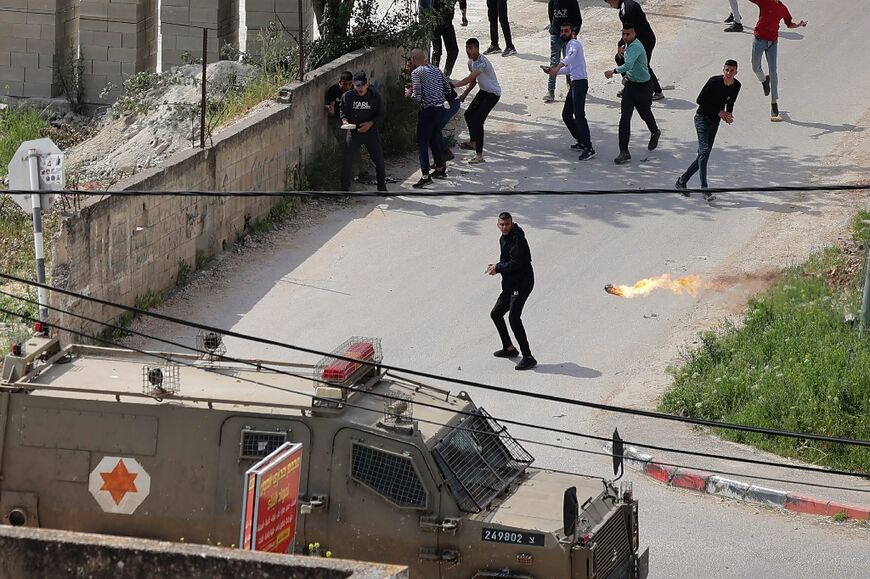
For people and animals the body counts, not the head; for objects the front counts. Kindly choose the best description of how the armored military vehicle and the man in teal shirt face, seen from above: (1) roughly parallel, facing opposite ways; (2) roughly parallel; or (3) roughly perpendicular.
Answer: roughly perpendicular

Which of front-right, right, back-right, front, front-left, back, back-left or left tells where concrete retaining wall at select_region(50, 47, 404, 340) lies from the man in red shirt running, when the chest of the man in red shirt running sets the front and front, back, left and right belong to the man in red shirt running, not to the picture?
front-right

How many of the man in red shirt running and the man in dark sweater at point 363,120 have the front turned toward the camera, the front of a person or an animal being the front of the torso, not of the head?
2

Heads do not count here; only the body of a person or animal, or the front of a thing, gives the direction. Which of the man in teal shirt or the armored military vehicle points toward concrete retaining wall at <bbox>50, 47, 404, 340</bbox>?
the man in teal shirt

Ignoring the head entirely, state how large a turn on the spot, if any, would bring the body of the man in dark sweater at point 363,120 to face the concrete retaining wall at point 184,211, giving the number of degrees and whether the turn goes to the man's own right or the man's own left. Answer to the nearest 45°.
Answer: approximately 45° to the man's own right

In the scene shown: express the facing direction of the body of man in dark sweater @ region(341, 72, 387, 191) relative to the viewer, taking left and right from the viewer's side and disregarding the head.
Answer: facing the viewer

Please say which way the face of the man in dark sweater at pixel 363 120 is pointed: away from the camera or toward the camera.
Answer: toward the camera

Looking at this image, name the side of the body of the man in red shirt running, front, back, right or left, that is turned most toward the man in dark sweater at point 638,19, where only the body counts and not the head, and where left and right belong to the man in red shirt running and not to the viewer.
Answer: right

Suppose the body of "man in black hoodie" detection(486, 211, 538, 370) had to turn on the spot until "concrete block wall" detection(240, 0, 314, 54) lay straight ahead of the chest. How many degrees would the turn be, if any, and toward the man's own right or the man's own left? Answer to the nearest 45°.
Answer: approximately 90° to the man's own right

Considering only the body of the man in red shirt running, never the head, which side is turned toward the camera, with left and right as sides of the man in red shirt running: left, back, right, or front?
front

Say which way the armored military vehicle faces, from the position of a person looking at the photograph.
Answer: facing the viewer and to the right of the viewer

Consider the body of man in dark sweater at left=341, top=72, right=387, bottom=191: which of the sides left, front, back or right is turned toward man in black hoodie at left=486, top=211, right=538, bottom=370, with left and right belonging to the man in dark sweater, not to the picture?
front

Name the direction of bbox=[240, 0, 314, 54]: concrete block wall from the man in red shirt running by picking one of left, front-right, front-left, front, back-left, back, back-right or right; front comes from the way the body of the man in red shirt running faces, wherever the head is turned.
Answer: right

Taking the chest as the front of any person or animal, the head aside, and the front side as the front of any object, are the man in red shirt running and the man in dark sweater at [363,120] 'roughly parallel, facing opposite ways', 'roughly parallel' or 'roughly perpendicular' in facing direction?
roughly parallel
